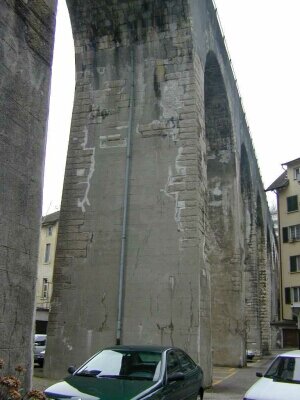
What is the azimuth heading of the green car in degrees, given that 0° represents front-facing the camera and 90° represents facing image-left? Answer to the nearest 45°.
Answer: approximately 45°

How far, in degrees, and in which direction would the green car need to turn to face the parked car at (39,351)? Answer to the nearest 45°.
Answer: approximately 135° to its right

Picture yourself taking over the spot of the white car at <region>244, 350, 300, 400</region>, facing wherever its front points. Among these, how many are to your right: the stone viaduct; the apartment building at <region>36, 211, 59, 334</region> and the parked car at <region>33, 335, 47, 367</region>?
3

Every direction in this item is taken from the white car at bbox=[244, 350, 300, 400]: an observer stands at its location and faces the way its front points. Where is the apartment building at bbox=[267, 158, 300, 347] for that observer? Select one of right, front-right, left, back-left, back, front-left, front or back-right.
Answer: back-right

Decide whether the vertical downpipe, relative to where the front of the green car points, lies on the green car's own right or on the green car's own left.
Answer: on the green car's own right

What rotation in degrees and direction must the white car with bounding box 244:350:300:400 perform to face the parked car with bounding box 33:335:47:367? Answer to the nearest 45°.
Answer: approximately 90° to its right

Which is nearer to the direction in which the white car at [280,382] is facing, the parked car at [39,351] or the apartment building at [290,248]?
the parked car
